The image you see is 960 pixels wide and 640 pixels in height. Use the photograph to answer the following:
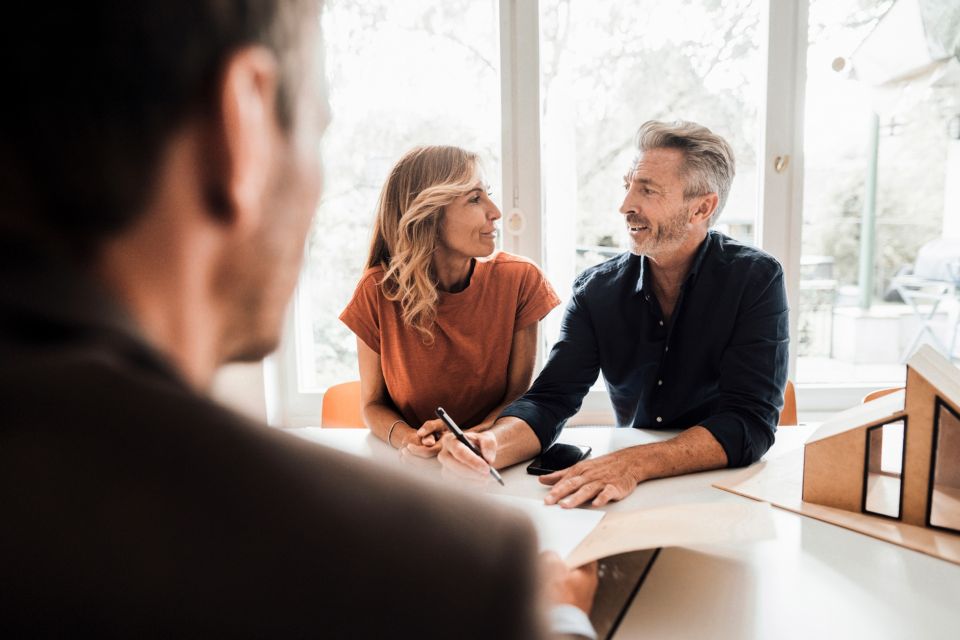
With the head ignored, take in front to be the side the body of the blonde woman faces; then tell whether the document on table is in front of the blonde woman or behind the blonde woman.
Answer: in front

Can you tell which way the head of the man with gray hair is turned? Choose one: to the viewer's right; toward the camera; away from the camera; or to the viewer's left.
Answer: to the viewer's left

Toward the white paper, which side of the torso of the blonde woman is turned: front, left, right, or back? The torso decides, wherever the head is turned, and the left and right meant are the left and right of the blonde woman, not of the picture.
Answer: front

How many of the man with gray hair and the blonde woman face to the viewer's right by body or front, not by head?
0

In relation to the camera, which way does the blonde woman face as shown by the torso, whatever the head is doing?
toward the camera

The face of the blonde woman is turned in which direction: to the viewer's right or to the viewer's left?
to the viewer's right

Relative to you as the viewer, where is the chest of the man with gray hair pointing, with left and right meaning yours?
facing the viewer and to the left of the viewer

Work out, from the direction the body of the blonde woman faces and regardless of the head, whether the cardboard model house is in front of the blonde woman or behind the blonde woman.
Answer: in front
